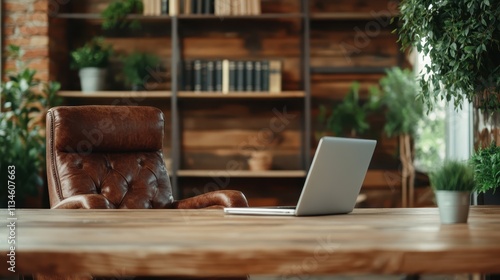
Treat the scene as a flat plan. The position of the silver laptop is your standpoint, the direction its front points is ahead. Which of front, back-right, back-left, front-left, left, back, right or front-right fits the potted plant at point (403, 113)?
front-right

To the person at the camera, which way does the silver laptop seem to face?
facing away from the viewer and to the left of the viewer

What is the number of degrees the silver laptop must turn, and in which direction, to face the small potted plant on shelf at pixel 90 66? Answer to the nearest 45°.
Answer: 0° — it already faces it

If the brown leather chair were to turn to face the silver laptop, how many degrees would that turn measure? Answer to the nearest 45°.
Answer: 0° — it already faces it

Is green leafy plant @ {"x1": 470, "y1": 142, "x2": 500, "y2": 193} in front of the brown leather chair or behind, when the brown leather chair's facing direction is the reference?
in front

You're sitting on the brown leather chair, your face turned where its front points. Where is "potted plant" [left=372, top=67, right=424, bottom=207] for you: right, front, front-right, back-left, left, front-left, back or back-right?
left

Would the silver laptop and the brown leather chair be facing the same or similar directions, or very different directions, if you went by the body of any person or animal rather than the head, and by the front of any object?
very different directions

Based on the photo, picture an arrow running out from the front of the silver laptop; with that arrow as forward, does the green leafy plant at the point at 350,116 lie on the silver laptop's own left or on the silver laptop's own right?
on the silver laptop's own right

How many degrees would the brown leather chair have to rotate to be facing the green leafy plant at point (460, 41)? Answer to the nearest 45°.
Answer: approximately 45° to its left

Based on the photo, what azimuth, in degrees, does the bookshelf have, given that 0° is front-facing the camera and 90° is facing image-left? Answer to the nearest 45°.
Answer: approximately 0°

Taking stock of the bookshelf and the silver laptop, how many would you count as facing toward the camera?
1

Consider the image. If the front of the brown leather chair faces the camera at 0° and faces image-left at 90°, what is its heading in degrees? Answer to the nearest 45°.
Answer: approximately 315°
